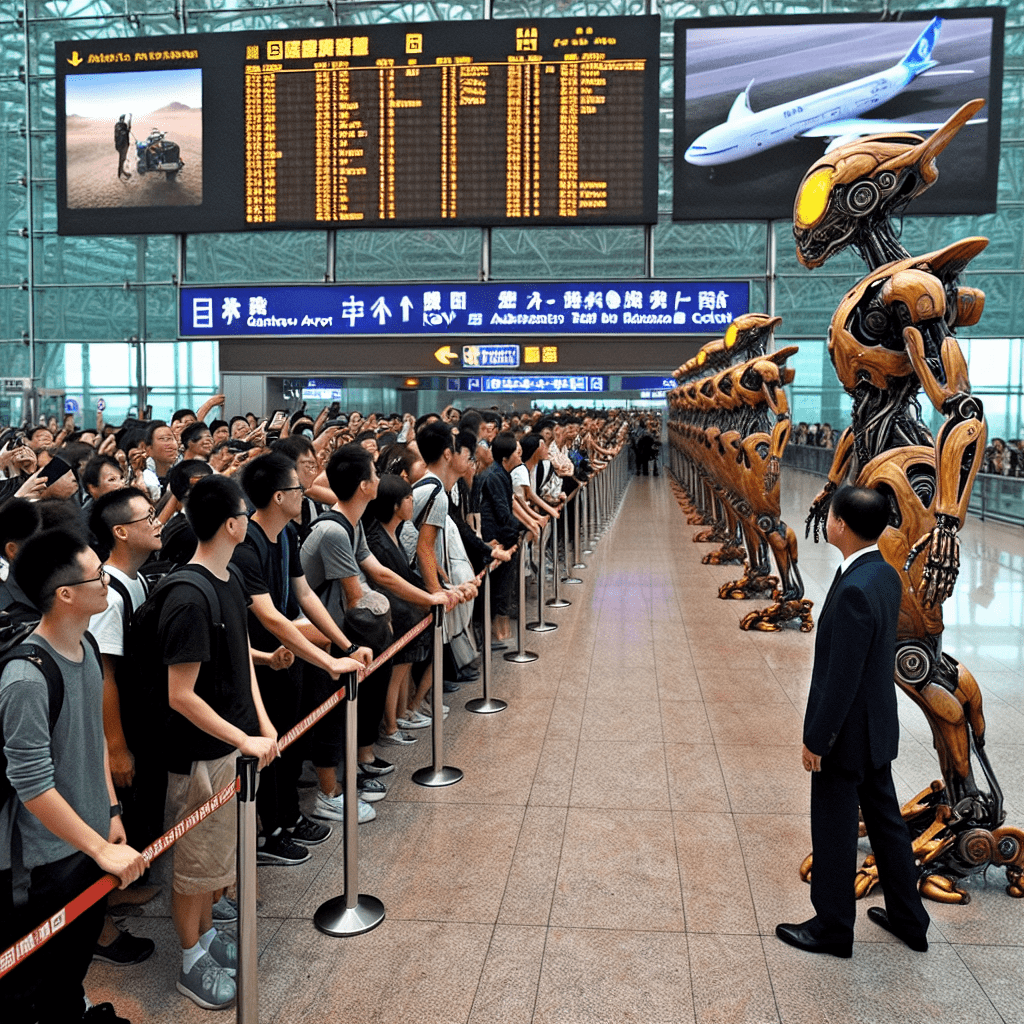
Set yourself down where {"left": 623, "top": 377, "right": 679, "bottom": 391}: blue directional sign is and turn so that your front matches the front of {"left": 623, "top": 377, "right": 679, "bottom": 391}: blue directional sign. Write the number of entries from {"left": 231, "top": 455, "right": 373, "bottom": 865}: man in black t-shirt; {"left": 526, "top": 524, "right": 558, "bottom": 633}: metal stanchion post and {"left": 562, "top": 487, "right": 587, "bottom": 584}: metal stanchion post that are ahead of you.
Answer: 3

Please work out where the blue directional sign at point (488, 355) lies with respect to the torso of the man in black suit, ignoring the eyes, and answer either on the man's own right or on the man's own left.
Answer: on the man's own right

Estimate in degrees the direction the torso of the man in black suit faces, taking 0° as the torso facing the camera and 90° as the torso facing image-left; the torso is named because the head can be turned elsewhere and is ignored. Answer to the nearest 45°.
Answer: approximately 90°

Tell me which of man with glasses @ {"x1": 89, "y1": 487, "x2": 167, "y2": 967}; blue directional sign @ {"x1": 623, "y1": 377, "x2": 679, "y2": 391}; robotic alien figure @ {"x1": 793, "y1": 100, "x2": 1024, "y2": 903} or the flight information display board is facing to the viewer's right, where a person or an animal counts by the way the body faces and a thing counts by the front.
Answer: the man with glasses

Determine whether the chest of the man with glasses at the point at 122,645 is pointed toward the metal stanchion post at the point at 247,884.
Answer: no

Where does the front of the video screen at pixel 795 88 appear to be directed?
toward the camera

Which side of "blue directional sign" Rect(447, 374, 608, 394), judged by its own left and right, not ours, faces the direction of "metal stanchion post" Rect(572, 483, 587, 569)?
front

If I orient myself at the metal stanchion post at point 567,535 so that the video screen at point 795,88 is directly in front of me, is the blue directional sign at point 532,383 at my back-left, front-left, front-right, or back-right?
front-left

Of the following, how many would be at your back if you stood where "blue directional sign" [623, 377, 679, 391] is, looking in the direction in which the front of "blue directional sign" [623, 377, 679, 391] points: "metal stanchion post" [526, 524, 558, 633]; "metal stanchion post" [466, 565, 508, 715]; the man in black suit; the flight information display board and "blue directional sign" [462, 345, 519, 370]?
0

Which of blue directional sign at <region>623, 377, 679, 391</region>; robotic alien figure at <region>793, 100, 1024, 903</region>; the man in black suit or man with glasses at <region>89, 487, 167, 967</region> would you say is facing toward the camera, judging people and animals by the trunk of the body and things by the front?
the blue directional sign

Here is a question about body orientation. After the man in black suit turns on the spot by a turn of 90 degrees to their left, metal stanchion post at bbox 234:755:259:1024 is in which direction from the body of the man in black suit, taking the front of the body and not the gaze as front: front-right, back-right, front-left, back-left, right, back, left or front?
front-right

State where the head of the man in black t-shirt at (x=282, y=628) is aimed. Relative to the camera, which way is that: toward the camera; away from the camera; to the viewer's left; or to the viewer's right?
to the viewer's right

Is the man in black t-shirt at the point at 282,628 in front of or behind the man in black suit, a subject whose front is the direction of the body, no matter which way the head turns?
in front

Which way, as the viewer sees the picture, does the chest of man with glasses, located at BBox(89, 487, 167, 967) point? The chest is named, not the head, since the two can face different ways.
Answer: to the viewer's right

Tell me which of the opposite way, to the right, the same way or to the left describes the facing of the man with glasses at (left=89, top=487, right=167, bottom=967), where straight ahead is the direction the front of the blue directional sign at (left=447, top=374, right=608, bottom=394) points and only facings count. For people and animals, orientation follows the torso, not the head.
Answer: to the left

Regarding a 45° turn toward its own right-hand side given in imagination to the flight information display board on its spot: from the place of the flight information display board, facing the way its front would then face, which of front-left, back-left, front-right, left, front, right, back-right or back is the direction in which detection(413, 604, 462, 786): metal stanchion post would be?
front-left

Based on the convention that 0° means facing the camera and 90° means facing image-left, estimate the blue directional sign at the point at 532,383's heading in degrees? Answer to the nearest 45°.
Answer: approximately 0°

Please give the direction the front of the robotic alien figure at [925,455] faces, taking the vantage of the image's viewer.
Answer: facing to the left of the viewer

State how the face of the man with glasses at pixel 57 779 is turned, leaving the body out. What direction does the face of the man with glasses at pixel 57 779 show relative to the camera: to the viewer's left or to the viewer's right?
to the viewer's right

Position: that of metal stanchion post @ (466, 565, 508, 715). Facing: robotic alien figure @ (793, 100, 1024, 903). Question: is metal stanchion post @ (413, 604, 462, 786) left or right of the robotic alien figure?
right

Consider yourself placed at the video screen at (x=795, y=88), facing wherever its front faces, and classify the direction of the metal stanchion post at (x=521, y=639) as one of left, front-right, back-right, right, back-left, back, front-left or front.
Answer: front

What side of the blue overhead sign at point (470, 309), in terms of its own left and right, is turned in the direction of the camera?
front

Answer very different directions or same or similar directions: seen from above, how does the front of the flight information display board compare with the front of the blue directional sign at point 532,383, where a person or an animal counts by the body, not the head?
same or similar directions
